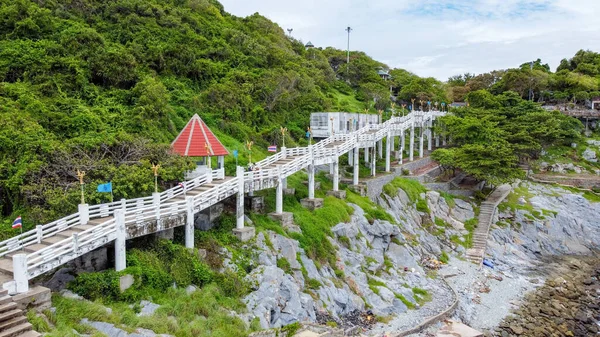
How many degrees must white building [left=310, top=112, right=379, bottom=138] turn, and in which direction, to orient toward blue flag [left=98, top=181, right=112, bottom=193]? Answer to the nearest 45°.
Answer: approximately 45° to its right

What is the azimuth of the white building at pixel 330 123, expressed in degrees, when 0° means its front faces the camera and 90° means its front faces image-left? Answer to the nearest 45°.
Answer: approximately 315°

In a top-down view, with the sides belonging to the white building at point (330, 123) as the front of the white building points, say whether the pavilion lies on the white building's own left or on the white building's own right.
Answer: on the white building's own right

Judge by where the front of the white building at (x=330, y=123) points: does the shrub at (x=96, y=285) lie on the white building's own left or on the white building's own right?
on the white building's own right
